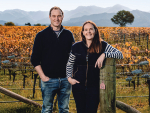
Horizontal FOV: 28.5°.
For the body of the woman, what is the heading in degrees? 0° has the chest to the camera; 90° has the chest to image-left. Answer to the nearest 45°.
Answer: approximately 0°
